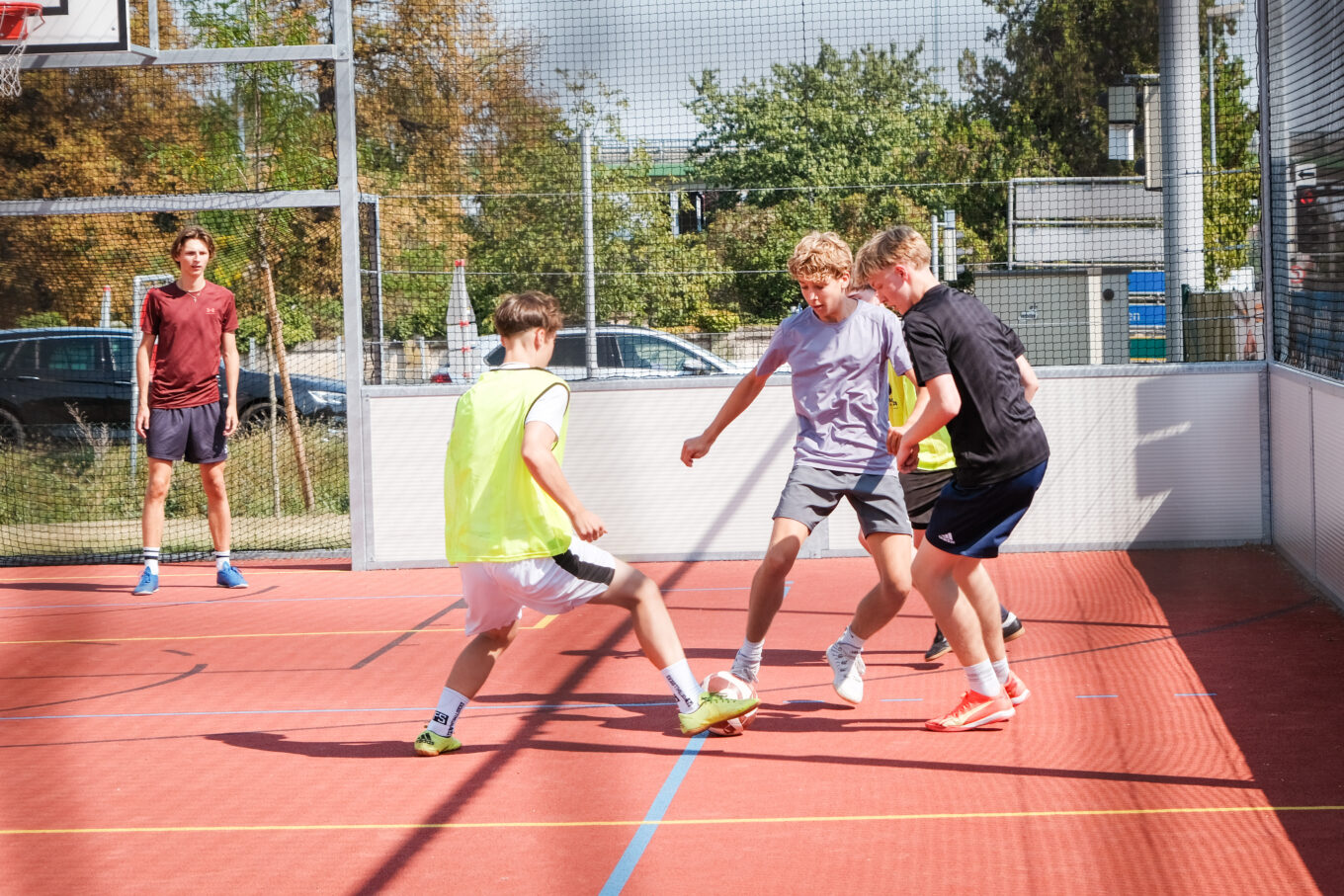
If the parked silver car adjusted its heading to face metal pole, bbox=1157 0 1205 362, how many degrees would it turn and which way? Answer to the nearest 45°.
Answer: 0° — it already faces it

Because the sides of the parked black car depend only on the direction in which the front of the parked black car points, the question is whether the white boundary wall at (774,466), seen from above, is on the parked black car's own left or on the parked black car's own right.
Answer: on the parked black car's own right

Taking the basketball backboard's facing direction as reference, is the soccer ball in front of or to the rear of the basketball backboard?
in front

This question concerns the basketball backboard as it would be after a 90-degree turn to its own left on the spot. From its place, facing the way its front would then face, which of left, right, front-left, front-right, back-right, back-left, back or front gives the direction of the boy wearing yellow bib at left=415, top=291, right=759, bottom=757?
right

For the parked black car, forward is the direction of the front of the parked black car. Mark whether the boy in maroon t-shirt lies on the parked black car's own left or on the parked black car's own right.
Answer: on the parked black car's own right

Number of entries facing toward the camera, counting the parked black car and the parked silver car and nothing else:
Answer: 0

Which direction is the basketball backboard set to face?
toward the camera

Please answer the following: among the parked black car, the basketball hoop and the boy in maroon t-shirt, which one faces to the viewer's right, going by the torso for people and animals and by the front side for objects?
the parked black car

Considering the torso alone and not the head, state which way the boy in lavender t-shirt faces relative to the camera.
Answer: toward the camera

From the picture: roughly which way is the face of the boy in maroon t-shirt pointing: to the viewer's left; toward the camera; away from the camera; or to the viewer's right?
toward the camera

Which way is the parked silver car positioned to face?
to the viewer's right

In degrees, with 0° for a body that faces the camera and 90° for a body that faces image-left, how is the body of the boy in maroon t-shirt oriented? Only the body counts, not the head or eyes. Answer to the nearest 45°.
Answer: approximately 0°

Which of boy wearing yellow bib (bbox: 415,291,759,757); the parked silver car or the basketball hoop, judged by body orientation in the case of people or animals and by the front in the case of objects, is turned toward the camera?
the basketball hoop
